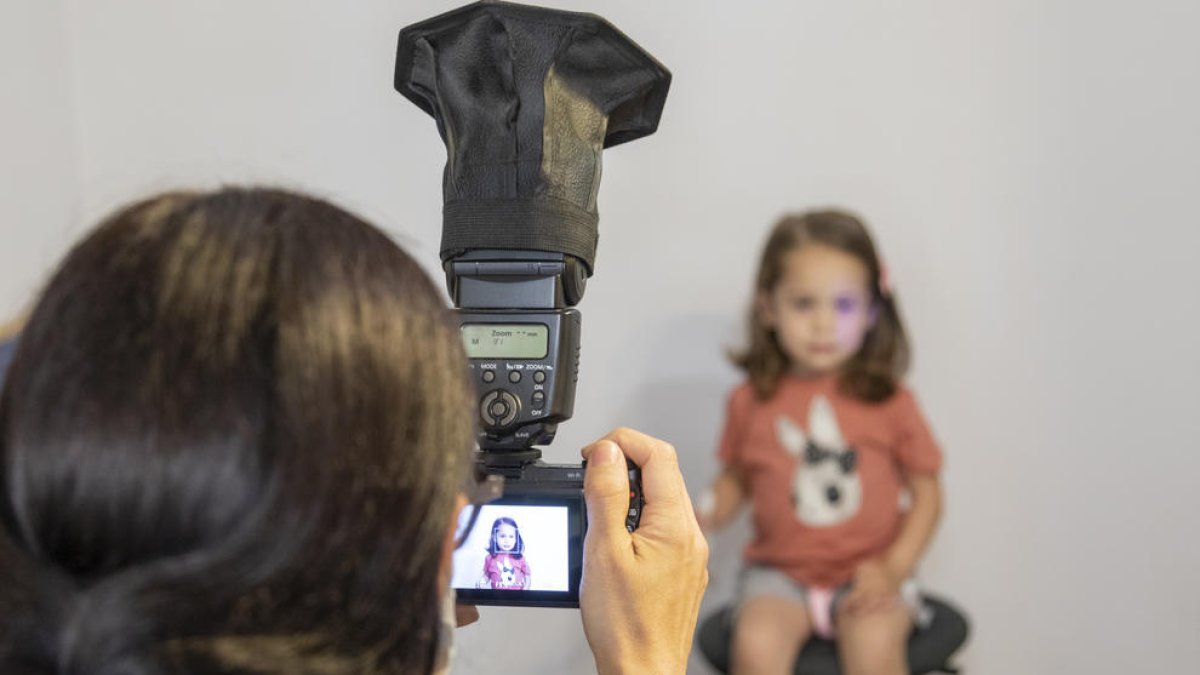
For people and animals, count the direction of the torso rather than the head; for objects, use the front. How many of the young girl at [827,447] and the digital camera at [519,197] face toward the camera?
1

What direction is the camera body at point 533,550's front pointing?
away from the camera

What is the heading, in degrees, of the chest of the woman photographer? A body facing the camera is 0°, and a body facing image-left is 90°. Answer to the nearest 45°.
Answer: approximately 225°

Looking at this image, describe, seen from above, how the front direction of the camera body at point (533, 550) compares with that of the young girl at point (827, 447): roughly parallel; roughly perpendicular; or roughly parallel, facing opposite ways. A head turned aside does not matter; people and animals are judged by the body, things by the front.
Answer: roughly parallel, facing opposite ways

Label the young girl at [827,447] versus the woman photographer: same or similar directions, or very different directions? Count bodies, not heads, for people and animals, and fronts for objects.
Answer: very different directions

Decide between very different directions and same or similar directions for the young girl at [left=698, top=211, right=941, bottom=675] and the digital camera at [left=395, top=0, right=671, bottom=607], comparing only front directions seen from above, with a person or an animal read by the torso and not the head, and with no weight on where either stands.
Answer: very different directions

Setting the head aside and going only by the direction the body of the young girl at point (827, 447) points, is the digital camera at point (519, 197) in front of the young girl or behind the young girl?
in front

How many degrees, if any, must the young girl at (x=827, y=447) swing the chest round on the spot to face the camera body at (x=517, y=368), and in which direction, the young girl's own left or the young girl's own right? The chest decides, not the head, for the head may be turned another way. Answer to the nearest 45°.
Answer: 0° — they already face it

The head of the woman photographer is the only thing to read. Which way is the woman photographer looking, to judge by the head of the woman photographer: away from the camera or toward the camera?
away from the camera

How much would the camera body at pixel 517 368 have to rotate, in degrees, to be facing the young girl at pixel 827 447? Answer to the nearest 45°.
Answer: approximately 45° to its right

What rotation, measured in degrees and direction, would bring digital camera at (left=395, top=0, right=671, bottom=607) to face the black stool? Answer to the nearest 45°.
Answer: approximately 45° to its right

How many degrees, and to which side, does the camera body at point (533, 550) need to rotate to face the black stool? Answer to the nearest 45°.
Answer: approximately 45° to its right

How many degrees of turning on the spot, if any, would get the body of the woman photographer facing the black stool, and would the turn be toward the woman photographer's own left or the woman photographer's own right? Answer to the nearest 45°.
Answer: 0° — they already face it

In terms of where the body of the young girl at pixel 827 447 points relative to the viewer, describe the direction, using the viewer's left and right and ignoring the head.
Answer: facing the viewer
